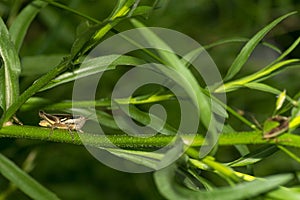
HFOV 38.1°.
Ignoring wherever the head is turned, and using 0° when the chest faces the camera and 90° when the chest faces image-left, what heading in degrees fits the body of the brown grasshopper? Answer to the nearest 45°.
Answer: approximately 270°
